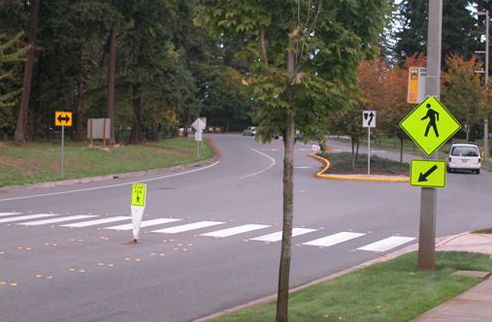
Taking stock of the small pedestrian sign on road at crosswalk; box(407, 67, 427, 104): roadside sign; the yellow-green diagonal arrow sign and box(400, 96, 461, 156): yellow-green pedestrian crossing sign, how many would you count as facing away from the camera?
0

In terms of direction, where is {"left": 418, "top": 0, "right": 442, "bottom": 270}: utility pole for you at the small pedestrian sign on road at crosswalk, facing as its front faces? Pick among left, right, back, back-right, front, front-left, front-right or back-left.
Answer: front-left

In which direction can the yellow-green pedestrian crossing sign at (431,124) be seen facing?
toward the camera

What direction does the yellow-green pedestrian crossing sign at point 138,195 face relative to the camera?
toward the camera

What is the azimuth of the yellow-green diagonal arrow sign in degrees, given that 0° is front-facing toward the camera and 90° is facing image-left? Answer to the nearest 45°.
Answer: approximately 0°

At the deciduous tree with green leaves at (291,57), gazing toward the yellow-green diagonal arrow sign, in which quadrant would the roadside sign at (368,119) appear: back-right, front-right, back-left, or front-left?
front-left

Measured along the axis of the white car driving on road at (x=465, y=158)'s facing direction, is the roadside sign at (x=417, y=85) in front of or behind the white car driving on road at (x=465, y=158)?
behind

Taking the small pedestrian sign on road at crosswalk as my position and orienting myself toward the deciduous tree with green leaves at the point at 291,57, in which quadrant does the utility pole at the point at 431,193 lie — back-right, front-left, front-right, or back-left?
front-left

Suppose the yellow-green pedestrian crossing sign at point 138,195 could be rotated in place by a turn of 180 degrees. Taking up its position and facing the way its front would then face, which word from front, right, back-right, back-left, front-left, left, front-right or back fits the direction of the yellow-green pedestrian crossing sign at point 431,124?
back-right

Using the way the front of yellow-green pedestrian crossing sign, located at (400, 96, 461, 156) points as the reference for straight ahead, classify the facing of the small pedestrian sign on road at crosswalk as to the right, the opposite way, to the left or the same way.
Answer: the same way

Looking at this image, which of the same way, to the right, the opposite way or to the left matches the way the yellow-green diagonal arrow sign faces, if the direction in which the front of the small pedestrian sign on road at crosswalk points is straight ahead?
the same way
